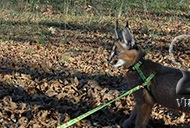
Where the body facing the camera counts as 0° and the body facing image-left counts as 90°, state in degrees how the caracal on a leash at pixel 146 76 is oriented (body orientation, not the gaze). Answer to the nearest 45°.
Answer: approximately 90°
